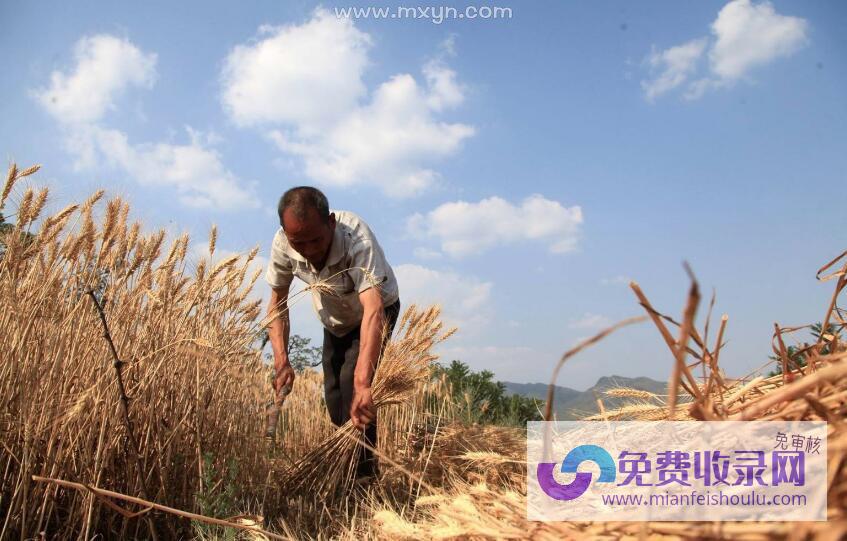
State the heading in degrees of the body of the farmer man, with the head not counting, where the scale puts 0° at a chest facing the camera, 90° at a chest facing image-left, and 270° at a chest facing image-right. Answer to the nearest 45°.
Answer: approximately 45°

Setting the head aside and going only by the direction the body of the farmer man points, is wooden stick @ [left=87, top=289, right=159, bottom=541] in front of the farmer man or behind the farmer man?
in front
